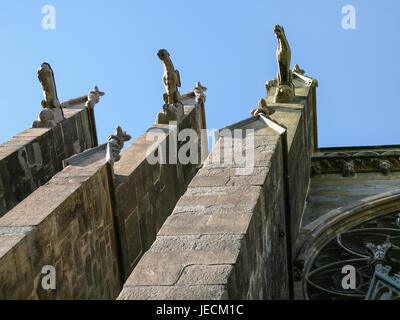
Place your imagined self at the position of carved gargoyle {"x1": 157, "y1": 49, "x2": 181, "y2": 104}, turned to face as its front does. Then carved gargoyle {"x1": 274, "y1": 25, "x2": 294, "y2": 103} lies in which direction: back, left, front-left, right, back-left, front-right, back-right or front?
back-left

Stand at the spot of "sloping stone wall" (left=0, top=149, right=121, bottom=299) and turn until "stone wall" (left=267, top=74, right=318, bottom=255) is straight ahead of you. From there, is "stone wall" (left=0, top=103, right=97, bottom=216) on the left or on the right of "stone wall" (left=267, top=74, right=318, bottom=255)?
left

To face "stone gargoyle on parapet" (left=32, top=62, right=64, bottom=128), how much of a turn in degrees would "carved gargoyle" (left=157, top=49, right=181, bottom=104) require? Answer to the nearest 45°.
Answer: approximately 45° to its right

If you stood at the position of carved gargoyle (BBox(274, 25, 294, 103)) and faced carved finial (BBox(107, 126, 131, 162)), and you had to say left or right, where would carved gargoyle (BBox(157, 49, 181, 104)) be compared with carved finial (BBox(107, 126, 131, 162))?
right

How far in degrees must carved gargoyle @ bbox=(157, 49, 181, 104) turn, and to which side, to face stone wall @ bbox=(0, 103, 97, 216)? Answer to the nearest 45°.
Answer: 0° — it already faces it

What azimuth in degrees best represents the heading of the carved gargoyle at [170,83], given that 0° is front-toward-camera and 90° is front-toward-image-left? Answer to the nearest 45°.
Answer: approximately 45°

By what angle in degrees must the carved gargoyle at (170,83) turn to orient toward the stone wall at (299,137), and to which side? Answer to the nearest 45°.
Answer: approximately 90° to its left

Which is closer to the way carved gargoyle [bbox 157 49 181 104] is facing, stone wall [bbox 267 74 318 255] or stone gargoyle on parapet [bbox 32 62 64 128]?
the stone gargoyle on parapet

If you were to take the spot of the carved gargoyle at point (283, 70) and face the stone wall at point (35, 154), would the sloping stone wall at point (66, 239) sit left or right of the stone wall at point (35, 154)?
left

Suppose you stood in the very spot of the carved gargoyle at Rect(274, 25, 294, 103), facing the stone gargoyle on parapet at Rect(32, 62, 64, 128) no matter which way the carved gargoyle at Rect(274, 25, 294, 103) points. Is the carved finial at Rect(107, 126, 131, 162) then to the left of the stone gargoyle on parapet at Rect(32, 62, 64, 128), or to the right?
left

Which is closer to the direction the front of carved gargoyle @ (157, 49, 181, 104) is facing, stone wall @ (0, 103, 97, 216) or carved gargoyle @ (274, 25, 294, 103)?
the stone wall

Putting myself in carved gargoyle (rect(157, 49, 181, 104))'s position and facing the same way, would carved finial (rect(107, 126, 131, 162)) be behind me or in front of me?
in front
